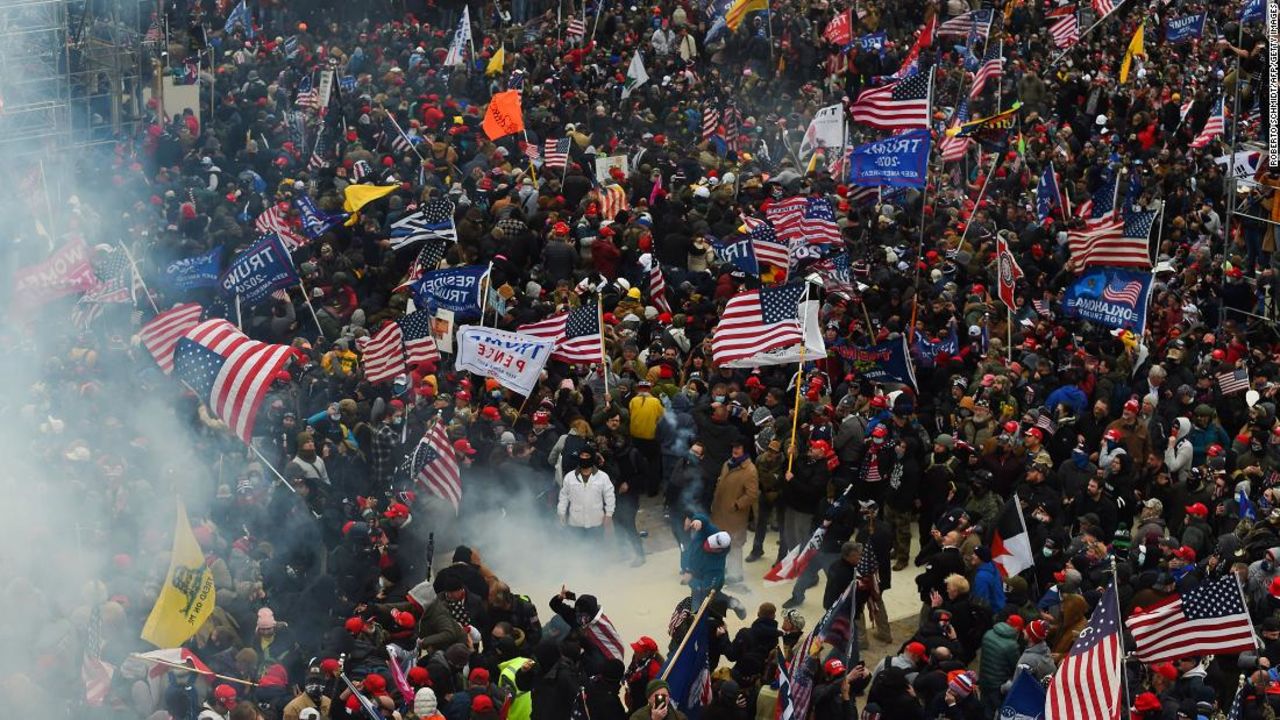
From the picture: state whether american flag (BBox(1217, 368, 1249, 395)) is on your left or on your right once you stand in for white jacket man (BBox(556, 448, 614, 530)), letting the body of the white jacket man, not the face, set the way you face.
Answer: on your left

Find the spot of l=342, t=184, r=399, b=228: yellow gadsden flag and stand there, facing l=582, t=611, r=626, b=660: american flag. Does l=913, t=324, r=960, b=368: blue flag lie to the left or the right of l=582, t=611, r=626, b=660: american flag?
left

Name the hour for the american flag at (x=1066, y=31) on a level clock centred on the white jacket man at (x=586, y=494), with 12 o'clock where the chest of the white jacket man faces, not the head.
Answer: The american flag is roughly at 7 o'clock from the white jacket man.

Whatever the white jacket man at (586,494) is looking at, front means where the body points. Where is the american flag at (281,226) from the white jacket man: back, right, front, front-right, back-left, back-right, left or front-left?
back-right

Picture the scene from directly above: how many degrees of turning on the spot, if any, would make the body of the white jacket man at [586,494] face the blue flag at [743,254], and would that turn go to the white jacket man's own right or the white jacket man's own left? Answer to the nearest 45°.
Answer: approximately 180°

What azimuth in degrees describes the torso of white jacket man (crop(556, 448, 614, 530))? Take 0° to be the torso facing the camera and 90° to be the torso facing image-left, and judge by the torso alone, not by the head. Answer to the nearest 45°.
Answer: approximately 0°

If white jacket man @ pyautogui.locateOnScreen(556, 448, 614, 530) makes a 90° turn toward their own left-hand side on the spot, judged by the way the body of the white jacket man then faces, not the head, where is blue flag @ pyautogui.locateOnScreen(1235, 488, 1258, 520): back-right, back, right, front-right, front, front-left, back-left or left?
front

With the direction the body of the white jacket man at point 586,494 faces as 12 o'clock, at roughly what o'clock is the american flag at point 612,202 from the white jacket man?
The american flag is roughly at 6 o'clock from the white jacket man.

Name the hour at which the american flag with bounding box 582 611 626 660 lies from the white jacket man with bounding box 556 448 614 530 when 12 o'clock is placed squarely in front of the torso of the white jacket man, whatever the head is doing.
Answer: The american flag is roughly at 12 o'clock from the white jacket man.

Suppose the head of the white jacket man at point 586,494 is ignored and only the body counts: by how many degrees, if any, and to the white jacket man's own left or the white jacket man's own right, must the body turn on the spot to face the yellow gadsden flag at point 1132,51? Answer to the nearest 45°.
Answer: approximately 135° to the white jacket man's own left

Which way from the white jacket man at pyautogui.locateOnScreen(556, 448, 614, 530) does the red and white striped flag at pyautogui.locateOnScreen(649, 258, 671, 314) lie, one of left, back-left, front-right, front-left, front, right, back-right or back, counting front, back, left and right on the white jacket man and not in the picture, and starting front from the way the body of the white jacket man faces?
back

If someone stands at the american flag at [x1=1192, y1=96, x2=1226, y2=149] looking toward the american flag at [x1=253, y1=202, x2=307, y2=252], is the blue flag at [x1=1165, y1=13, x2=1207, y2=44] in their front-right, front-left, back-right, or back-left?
back-right

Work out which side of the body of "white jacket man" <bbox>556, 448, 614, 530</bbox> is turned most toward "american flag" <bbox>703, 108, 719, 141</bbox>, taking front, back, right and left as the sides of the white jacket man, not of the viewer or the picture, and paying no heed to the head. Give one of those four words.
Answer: back
